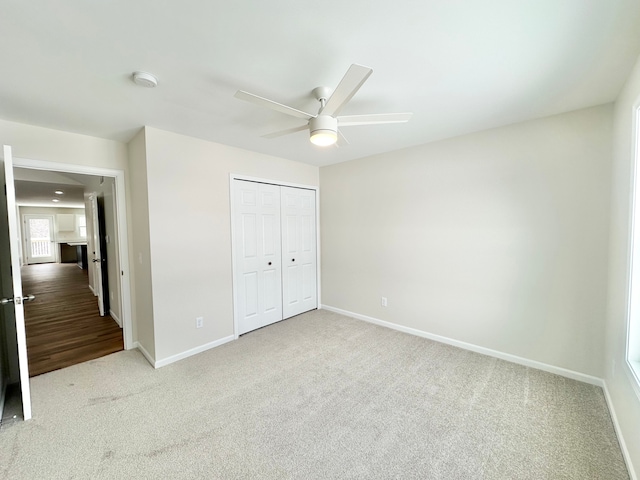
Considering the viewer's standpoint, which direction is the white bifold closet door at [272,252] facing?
facing the viewer and to the right of the viewer

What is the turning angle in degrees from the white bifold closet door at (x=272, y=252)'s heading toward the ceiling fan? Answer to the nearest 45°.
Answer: approximately 45° to its right

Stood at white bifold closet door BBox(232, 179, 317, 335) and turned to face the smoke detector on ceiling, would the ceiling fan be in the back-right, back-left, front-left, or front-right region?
front-left

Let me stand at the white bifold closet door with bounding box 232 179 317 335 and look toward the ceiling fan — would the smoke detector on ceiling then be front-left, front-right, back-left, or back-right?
front-right

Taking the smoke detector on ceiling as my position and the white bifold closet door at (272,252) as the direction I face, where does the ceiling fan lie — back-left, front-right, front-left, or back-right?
front-right

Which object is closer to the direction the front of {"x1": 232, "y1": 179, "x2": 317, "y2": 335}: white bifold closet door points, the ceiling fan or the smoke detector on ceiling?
the ceiling fan

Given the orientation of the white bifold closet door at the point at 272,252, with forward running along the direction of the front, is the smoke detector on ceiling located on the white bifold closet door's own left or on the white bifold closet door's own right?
on the white bifold closet door's own right

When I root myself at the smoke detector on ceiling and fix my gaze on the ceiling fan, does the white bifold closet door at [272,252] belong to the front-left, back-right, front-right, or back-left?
front-left
